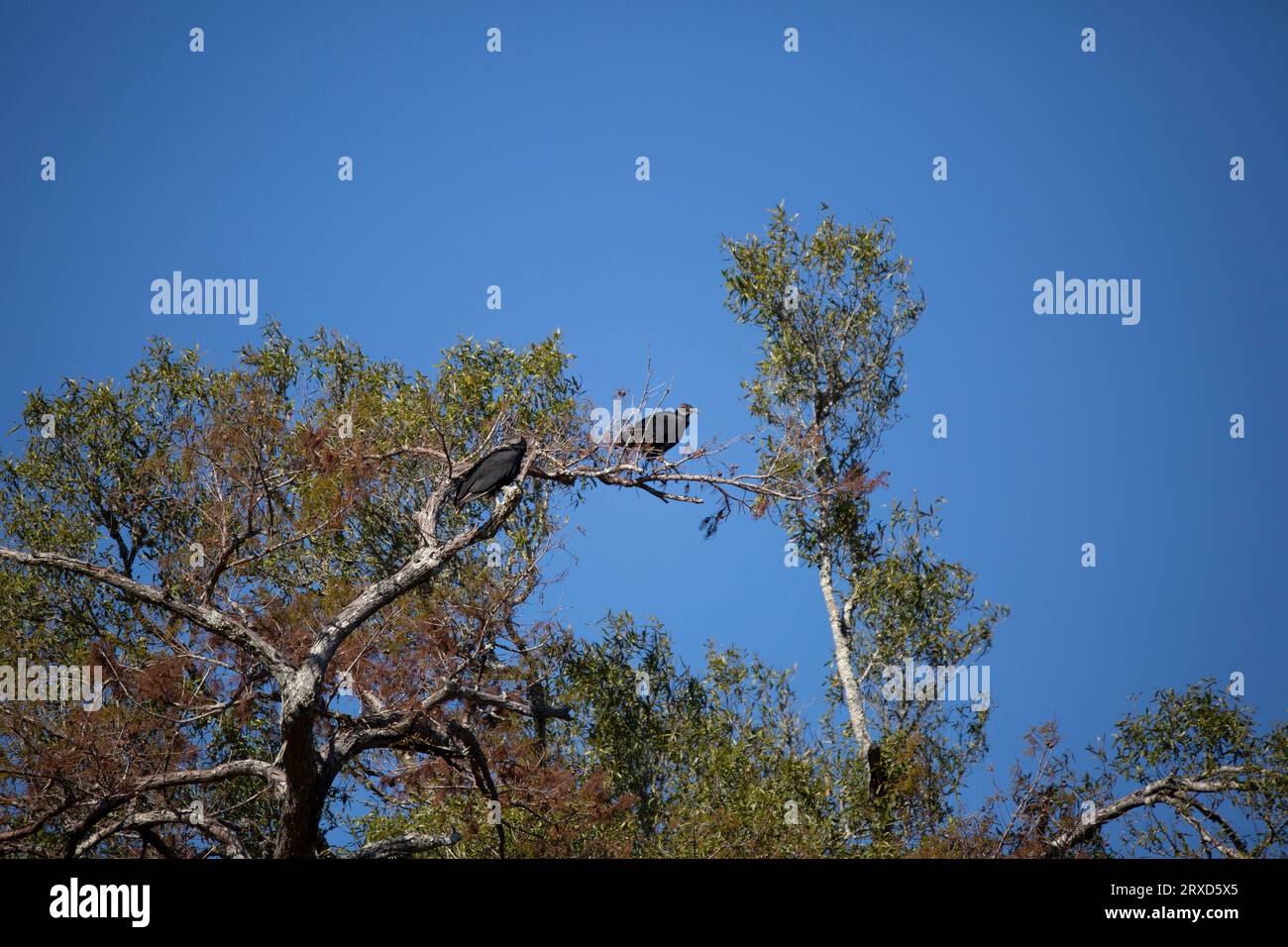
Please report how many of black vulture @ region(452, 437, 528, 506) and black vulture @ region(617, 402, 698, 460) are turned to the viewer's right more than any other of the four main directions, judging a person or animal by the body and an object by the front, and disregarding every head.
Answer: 2

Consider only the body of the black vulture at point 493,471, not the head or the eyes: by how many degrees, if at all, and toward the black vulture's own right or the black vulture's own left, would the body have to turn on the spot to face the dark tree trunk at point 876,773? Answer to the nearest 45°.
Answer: approximately 45° to the black vulture's own left

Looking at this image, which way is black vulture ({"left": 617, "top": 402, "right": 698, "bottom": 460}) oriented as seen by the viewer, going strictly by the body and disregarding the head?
to the viewer's right

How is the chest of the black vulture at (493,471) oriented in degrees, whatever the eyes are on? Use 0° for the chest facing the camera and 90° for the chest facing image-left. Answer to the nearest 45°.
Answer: approximately 270°

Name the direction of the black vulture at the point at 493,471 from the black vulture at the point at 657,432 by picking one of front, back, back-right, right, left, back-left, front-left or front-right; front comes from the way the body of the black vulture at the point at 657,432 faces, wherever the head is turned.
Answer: back-right
